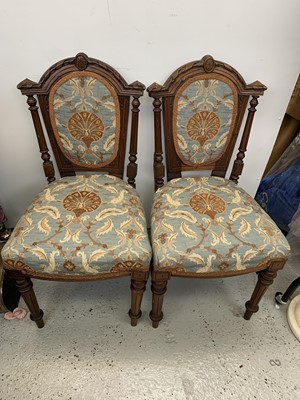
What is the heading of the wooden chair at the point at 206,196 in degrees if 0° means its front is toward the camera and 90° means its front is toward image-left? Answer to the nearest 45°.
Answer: approximately 0°

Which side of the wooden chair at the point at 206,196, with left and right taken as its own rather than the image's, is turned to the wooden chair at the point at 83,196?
right

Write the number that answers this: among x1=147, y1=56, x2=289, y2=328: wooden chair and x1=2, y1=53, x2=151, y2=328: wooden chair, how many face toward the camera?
2

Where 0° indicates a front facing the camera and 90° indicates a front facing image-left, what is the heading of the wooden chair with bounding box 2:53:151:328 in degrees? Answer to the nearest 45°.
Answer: approximately 0°

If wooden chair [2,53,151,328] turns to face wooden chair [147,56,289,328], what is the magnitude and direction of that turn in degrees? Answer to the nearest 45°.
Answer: approximately 90° to its left
